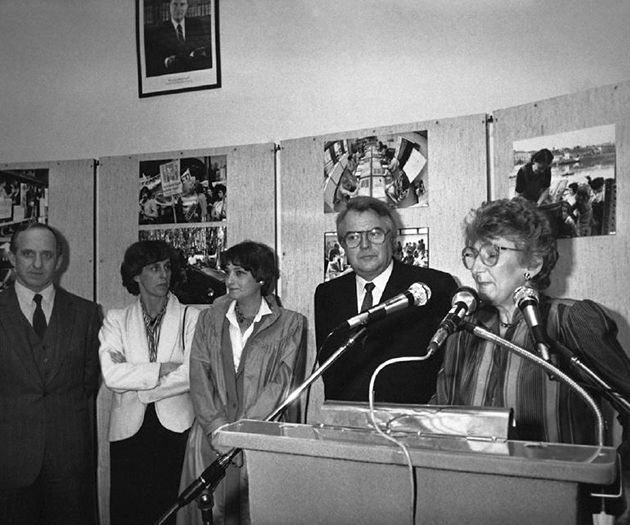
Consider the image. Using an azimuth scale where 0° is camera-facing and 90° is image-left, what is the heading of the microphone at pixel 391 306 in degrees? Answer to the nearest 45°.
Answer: approximately 270°

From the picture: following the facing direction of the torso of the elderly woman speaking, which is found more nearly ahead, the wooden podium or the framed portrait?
the wooden podium

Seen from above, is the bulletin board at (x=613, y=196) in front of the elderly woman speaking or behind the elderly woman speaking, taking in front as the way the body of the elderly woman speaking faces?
behind

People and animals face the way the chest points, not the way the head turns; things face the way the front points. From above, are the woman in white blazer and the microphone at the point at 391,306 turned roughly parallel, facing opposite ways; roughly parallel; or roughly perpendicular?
roughly perpendicular

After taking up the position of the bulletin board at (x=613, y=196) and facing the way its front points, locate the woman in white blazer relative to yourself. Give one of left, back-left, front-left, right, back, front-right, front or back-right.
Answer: front-right

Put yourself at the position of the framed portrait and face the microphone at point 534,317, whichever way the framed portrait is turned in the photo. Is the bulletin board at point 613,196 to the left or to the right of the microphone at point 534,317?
left

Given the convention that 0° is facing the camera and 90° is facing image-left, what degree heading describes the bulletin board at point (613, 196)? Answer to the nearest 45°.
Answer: approximately 45°

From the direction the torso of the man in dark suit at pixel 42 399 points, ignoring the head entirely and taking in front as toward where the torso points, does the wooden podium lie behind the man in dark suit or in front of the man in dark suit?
in front

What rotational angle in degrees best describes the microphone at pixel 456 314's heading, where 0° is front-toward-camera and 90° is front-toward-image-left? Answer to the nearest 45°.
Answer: approximately 225°

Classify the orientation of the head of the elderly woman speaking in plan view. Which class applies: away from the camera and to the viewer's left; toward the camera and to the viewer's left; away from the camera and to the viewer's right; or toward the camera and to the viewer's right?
toward the camera and to the viewer's left
